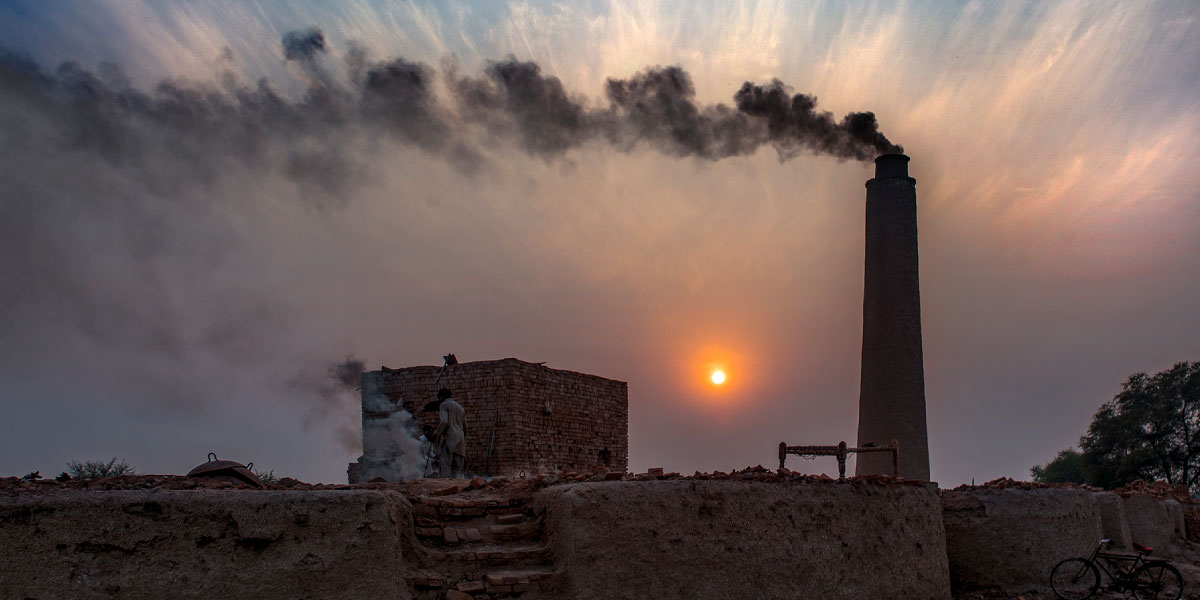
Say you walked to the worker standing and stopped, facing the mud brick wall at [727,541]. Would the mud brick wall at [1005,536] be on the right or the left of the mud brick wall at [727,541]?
left

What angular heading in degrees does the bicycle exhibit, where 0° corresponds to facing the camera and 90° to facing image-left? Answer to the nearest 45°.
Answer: approximately 90°

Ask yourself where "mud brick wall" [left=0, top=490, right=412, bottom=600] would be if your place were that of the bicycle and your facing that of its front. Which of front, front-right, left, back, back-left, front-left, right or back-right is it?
front-left

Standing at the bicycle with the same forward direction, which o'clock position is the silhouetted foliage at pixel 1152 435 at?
The silhouetted foliage is roughly at 3 o'clock from the bicycle.

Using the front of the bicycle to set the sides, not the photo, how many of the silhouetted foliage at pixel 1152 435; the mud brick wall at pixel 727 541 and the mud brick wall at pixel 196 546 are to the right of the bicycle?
1

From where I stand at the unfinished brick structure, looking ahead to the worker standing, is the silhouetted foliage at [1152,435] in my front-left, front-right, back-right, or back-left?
back-left
